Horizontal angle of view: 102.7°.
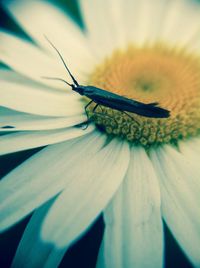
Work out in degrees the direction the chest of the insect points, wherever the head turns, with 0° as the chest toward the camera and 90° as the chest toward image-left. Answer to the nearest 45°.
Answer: approximately 90°
